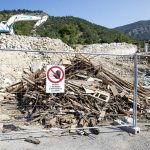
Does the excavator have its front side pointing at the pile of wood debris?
no

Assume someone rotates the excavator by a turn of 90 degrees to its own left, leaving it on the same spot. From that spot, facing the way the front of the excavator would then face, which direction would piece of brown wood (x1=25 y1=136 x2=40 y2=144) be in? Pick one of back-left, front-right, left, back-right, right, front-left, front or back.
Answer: back

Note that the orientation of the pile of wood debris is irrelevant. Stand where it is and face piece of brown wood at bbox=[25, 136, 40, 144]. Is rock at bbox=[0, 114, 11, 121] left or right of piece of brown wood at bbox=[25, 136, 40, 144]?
right

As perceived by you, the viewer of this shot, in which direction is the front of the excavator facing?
facing to the right of the viewer

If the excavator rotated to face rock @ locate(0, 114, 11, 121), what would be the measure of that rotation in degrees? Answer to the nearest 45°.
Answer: approximately 90° to its right
